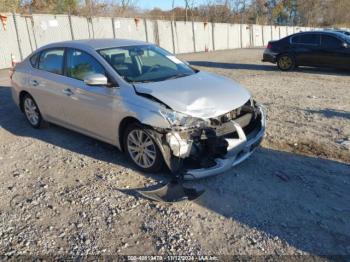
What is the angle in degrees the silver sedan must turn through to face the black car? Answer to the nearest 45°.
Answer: approximately 90° to its left

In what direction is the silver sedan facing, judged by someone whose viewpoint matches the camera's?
facing the viewer and to the right of the viewer
